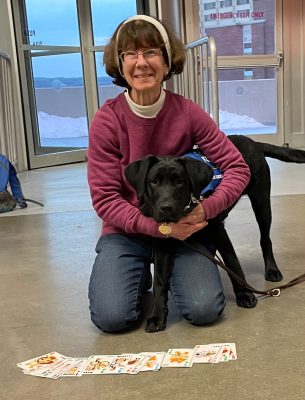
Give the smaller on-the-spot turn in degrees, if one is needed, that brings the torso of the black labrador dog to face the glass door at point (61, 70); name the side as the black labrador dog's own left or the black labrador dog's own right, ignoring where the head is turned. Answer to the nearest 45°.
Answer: approximately 135° to the black labrador dog's own right

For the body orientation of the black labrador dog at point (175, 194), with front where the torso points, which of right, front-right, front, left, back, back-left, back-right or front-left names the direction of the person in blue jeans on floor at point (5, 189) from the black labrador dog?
right

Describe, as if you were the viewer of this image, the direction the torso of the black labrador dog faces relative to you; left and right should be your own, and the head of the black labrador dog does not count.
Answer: facing the viewer and to the left of the viewer

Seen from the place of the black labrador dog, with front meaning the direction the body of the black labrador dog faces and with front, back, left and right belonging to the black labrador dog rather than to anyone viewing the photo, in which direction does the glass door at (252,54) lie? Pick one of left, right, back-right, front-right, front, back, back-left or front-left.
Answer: back-right
